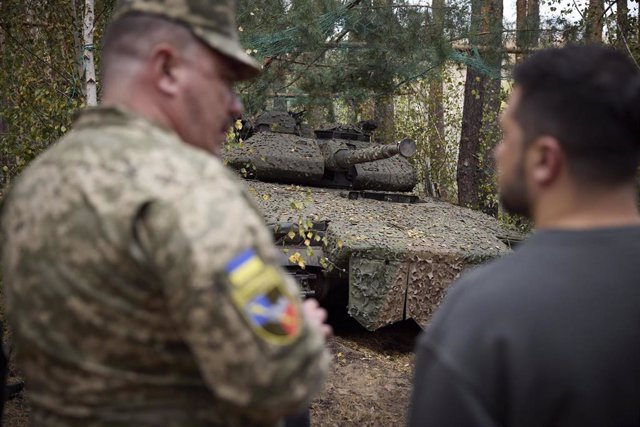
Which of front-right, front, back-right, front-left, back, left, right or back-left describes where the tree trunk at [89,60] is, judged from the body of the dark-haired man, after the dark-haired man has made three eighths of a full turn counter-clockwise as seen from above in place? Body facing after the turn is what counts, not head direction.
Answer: back-right

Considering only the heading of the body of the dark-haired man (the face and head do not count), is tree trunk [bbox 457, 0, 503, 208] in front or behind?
in front

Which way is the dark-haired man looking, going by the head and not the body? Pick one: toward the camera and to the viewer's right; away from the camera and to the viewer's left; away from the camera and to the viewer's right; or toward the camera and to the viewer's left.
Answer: away from the camera and to the viewer's left

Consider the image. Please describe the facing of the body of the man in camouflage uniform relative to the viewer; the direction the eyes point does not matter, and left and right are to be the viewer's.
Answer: facing away from the viewer and to the right of the viewer

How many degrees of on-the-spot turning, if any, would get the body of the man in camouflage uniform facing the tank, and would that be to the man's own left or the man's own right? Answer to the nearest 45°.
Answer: approximately 45° to the man's own left

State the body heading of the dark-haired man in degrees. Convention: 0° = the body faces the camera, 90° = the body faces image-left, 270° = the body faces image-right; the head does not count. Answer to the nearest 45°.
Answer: approximately 135°

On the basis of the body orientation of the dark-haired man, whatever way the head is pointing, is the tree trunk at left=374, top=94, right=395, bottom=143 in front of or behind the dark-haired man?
in front

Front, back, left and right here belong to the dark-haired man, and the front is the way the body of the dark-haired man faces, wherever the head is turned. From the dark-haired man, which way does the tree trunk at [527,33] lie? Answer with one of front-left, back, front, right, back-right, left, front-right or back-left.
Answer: front-right

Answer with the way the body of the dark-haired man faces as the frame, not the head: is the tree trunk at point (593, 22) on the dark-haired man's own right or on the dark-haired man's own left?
on the dark-haired man's own right

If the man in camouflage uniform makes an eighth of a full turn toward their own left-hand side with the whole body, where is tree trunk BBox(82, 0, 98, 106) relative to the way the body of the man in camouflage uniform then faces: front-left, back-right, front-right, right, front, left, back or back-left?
front

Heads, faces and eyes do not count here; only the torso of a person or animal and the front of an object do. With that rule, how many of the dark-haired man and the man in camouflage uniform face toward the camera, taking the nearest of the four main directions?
0

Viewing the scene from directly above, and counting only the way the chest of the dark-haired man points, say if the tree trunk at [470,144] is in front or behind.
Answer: in front

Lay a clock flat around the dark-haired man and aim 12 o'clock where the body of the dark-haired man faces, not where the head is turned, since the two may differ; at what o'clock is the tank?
The tank is roughly at 1 o'clock from the dark-haired man.

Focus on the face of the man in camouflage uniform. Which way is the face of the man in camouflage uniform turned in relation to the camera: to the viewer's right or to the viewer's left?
to the viewer's right
